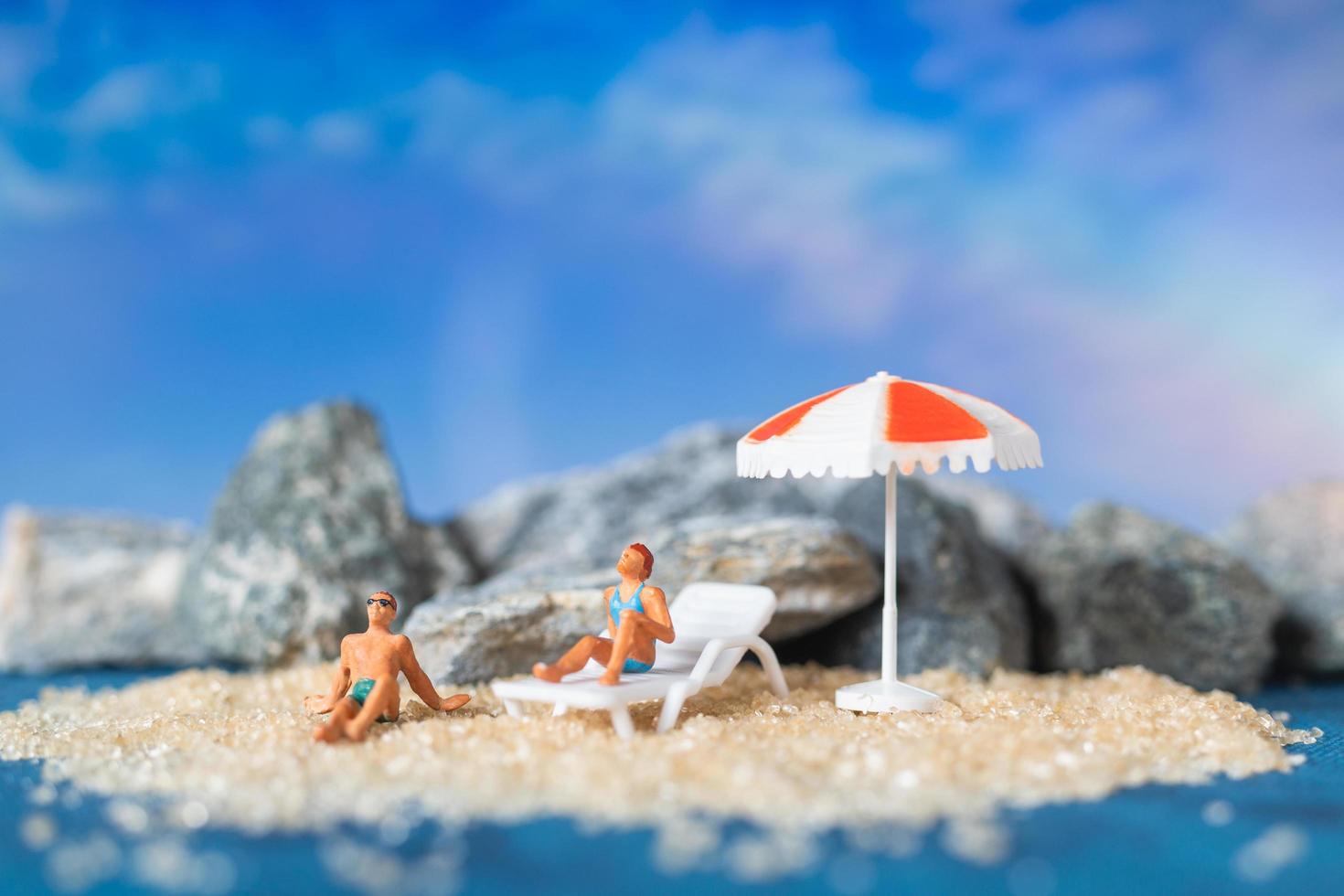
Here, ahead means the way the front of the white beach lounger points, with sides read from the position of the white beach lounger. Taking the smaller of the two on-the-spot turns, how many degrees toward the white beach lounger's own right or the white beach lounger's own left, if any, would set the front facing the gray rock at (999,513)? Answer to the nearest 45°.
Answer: approximately 180°

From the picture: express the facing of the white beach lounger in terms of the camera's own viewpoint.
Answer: facing the viewer and to the left of the viewer

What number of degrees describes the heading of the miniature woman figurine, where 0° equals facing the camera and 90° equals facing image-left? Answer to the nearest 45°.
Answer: approximately 45°

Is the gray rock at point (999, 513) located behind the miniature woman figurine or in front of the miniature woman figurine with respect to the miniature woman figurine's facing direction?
behind

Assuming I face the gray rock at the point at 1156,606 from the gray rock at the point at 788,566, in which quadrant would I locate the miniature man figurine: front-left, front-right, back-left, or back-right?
back-right

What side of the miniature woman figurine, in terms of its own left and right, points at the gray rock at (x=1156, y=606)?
back

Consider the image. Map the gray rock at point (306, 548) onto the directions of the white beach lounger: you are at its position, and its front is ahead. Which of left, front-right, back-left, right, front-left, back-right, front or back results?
right
